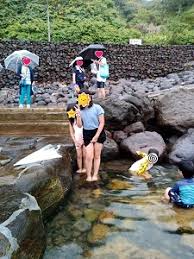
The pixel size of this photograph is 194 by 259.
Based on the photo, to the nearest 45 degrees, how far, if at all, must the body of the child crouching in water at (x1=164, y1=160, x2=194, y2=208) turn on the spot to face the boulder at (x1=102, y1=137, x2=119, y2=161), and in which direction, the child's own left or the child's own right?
0° — they already face it

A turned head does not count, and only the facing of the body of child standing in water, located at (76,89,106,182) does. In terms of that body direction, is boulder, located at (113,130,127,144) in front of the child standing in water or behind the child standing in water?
behind

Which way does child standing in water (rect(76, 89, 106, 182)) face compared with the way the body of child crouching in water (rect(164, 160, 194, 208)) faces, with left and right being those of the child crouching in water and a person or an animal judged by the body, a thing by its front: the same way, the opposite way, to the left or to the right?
to the left

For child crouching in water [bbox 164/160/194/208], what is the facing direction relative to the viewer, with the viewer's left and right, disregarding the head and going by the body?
facing away from the viewer and to the left of the viewer

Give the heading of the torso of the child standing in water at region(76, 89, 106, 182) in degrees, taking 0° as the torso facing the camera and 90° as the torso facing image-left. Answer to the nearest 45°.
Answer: approximately 45°
